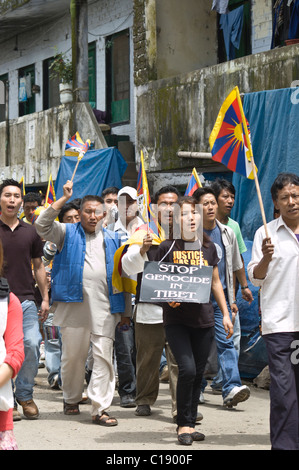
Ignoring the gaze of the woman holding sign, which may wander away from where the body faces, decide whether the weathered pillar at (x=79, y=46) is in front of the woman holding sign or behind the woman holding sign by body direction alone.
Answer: behind

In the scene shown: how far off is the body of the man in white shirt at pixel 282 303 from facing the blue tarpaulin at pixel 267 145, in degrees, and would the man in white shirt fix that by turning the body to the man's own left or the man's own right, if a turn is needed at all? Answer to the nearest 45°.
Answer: approximately 135° to the man's own left

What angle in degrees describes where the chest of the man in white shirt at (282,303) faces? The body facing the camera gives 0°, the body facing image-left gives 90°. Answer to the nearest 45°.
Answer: approximately 315°

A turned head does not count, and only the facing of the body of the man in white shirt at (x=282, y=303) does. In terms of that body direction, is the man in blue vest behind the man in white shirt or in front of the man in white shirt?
behind

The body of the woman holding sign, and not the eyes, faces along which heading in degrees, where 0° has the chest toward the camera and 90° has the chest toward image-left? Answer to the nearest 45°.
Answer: approximately 0°

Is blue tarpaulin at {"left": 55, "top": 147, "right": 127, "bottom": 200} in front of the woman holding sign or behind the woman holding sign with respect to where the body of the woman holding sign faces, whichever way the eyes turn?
behind

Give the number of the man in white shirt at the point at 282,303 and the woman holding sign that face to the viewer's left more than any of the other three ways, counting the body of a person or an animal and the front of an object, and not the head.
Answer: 0
